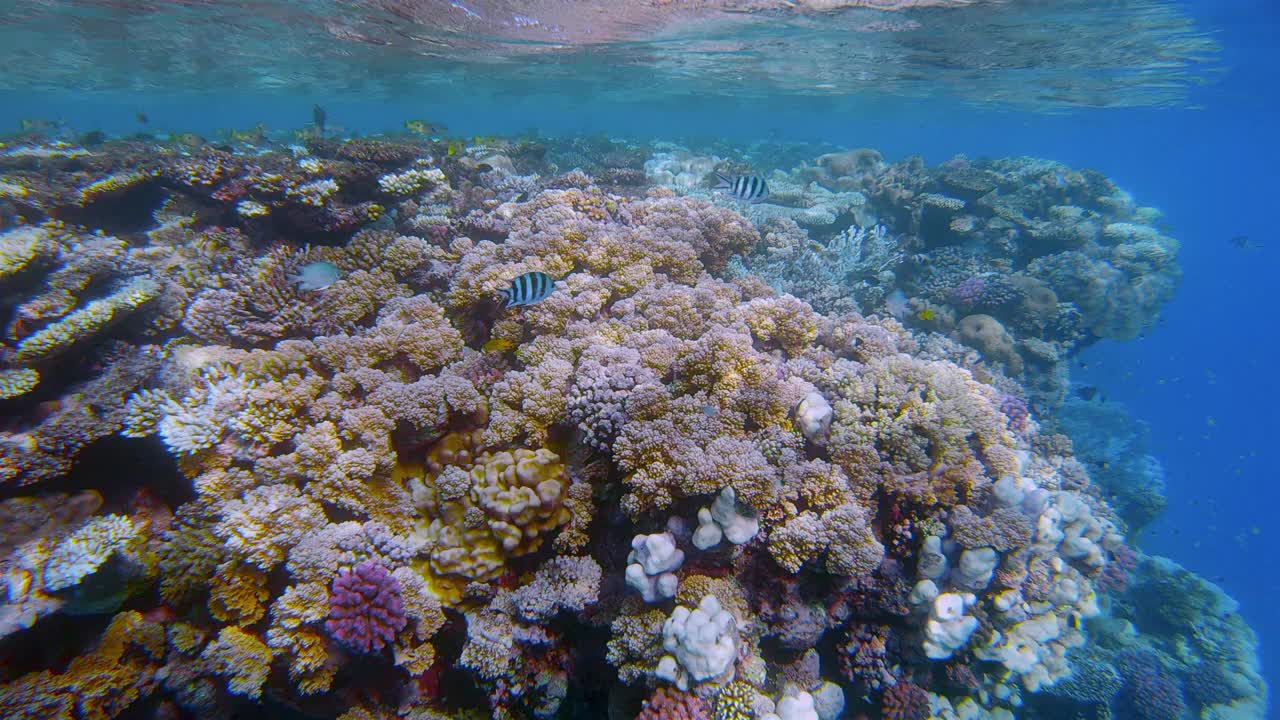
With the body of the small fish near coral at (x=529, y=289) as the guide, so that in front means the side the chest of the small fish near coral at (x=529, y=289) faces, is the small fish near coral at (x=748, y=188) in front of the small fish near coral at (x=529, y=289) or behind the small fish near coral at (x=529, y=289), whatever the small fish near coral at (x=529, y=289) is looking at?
in front

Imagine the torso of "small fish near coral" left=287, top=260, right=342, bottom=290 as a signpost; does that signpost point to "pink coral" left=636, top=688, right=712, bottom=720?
no

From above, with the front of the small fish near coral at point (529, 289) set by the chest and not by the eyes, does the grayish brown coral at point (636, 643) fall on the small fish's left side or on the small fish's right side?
on the small fish's right side

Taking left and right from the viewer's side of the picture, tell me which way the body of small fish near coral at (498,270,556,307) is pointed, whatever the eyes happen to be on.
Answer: facing to the right of the viewer

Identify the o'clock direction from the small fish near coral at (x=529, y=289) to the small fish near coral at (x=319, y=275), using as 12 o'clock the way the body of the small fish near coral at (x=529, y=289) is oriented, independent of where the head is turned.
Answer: the small fish near coral at (x=319, y=275) is roughly at 7 o'clock from the small fish near coral at (x=529, y=289).

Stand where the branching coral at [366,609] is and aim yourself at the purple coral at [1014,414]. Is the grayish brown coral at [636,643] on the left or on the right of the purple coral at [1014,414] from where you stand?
right
